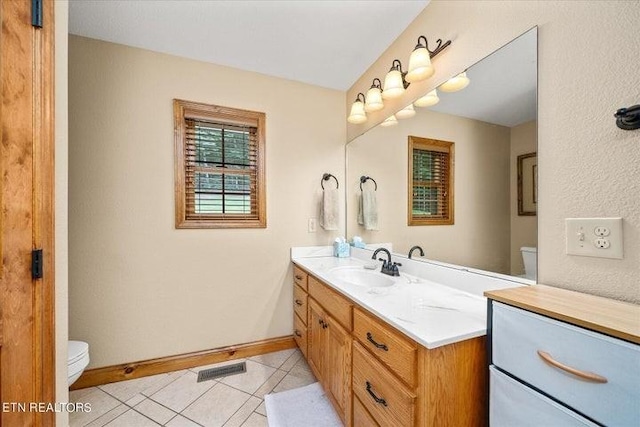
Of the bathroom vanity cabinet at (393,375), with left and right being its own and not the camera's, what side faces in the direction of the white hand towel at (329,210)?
right

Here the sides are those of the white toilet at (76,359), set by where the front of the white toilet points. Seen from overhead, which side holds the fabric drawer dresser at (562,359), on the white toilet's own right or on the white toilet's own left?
on the white toilet's own right

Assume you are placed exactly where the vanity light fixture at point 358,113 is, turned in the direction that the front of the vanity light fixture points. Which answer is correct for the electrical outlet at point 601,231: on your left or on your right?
on your left

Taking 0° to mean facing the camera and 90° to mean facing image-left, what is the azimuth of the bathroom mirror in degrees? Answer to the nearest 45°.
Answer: approximately 45°

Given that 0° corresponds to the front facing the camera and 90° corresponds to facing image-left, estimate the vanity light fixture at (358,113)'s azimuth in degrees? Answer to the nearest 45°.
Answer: approximately 45°

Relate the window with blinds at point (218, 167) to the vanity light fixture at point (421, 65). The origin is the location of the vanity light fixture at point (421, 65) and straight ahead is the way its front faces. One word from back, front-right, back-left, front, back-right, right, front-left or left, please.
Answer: front-right

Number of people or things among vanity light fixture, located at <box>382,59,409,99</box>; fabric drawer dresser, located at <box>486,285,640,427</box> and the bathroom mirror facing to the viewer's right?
0

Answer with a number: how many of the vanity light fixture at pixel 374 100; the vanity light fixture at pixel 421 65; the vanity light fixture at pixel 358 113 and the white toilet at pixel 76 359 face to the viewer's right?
1

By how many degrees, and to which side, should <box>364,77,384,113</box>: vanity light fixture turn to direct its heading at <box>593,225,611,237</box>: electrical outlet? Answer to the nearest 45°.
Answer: approximately 90° to its left

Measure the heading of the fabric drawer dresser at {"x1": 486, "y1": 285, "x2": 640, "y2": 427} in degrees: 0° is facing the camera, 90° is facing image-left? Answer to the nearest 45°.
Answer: approximately 45°

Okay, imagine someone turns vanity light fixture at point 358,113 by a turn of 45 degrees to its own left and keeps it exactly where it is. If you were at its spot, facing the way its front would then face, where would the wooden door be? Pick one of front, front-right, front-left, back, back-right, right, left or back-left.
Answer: front-right

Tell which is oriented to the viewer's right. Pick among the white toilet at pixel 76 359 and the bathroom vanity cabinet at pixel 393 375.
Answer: the white toilet
